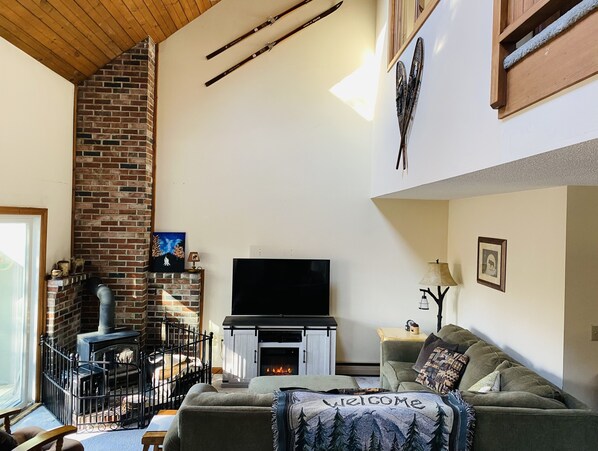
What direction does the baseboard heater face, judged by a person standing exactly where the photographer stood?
facing the viewer

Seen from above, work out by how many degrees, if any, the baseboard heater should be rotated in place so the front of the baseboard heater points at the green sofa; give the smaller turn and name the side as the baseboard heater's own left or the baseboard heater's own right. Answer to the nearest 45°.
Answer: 0° — it already faces it

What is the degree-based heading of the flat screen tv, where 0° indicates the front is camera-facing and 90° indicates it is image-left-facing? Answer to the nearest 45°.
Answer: approximately 0°

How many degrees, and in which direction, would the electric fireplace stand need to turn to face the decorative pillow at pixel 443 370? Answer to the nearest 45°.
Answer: approximately 45° to its left

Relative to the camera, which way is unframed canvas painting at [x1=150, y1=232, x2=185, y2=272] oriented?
toward the camera

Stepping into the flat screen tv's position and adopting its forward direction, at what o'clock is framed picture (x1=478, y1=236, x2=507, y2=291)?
The framed picture is roughly at 10 o'clock from the flat screen tv.

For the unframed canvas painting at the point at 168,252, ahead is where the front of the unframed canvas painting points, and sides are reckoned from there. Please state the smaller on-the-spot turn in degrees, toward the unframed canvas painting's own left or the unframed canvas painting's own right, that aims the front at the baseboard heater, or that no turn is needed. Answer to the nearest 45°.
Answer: approximately 90° to the unframed canvas painting's own left

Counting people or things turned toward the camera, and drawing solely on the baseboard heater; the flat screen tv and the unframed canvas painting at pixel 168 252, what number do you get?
3

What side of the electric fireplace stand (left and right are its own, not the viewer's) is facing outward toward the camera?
front

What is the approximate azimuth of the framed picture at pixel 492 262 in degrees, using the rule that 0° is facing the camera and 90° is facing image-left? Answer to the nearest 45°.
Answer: approximately 45°
